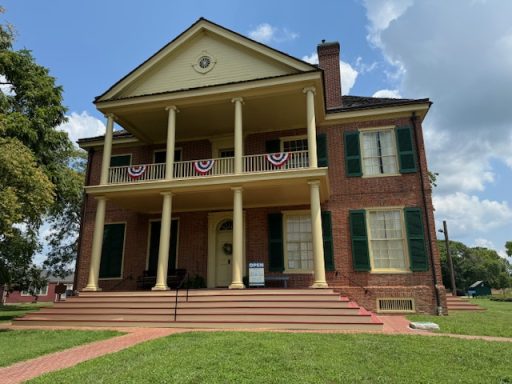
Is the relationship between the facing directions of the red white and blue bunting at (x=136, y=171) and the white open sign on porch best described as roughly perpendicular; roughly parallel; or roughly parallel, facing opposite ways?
roughly parallel

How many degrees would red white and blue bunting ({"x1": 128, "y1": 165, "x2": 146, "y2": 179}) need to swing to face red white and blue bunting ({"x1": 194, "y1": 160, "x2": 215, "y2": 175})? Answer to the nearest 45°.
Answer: approximately 45° to its left

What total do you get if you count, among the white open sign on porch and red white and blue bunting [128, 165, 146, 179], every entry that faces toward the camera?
2

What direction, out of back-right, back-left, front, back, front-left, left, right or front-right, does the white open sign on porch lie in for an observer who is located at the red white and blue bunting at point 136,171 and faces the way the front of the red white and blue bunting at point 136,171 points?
front-left

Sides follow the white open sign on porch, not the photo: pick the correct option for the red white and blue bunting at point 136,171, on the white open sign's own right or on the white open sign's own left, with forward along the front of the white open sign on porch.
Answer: on the white open sign's own right

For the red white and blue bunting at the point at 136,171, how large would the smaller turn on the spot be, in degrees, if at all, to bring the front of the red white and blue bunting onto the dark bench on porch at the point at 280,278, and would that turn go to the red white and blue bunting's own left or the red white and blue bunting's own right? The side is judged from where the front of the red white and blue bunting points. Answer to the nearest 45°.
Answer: approximately 90° to the red white and blue bunting's own left

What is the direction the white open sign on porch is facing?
toward the camera

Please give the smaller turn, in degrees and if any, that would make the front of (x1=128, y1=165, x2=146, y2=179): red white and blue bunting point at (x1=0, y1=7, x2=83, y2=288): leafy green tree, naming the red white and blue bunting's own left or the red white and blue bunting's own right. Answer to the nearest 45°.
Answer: approximately 135° to the red white and blue bunting's own right

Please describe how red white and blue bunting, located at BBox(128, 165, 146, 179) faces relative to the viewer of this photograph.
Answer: facing the viewer
